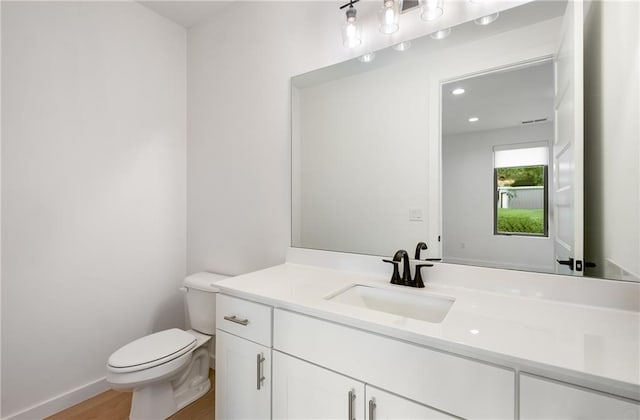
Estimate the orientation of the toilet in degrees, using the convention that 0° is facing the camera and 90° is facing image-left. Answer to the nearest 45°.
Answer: approximately 45°

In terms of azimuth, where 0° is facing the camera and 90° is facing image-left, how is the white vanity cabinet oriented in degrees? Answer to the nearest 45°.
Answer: approximately 45°

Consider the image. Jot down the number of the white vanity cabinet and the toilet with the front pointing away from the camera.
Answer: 0

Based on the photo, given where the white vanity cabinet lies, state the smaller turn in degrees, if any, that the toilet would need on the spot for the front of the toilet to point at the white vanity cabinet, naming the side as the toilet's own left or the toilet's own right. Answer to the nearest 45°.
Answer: approximately 90° to the toilet's own left
